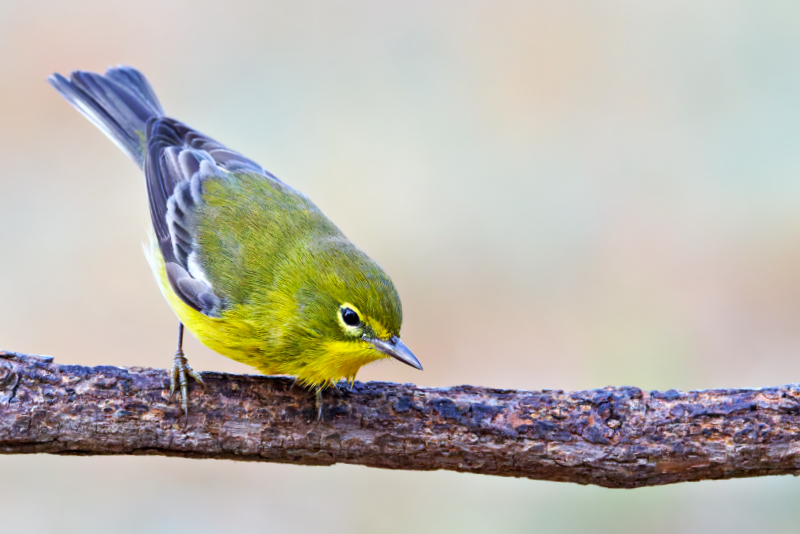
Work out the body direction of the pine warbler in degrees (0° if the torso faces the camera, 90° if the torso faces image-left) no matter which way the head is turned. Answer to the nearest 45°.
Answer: approximately 315°
